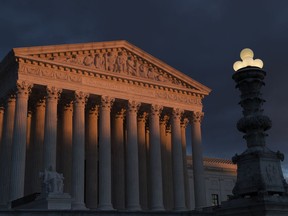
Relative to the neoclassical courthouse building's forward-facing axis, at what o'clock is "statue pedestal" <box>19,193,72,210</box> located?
The statue pedestal is roughly at 2 o'clock from the neoclassical courthouse building.

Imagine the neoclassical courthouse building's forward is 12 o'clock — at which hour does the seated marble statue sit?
The seated marble statue is roughly at 2 o'clock from the neoclassical courthouse building.
